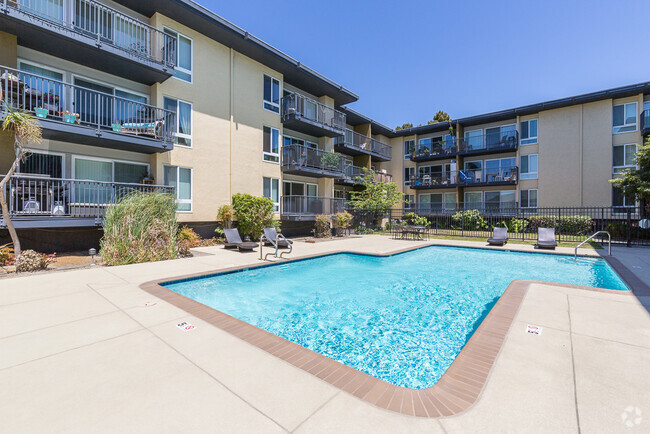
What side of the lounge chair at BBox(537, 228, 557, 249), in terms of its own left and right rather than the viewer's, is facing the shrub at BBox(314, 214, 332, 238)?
right

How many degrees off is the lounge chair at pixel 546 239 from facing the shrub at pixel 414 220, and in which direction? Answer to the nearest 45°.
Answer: approximately 135° to its right

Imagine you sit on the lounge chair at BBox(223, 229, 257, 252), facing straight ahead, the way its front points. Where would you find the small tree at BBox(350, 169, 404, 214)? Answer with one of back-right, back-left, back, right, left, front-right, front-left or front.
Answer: left

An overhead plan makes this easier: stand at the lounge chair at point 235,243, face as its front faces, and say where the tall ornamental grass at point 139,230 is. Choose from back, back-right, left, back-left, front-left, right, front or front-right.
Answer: right

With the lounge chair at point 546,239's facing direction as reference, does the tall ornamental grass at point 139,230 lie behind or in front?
in front

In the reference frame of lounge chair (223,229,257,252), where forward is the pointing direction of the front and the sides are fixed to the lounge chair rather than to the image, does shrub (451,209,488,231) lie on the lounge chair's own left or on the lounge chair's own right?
on the lounge chair's own left

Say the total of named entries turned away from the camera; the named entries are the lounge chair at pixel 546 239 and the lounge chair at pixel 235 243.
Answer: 0

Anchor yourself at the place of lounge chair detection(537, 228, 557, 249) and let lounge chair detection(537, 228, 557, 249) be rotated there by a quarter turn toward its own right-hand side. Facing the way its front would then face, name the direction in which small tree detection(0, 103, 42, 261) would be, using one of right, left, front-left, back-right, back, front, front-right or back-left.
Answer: front-left

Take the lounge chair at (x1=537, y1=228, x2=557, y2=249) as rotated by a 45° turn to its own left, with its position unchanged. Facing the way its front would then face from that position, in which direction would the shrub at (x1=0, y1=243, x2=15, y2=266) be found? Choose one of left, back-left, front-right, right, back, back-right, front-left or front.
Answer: right

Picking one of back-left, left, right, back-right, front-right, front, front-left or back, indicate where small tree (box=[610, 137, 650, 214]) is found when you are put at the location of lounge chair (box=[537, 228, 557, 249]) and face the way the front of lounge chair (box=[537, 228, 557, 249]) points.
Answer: back-left

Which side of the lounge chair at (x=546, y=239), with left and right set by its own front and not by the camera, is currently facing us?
front

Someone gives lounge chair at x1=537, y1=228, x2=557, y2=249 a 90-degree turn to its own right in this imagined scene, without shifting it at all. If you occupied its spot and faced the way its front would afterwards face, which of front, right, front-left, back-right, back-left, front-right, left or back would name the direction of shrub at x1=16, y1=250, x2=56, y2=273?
front-left

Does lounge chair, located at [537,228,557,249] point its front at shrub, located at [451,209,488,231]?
no

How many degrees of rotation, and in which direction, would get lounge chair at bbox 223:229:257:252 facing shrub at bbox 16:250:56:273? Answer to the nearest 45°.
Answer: approximately 90° to its right

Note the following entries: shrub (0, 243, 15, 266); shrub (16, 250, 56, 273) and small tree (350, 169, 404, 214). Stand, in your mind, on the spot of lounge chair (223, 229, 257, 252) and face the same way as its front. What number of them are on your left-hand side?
1

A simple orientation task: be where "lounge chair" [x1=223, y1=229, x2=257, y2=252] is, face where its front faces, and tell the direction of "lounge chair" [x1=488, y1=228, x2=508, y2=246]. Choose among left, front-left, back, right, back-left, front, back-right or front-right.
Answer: front-left

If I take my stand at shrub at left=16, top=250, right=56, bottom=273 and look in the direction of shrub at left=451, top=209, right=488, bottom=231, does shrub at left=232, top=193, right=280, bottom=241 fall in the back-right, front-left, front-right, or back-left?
front-left

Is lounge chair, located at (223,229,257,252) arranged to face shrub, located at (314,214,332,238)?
no

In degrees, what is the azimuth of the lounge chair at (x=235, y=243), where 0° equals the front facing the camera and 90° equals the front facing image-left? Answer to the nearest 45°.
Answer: approximately 315°

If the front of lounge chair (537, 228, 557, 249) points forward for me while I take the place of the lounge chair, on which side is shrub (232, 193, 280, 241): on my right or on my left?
on my right
